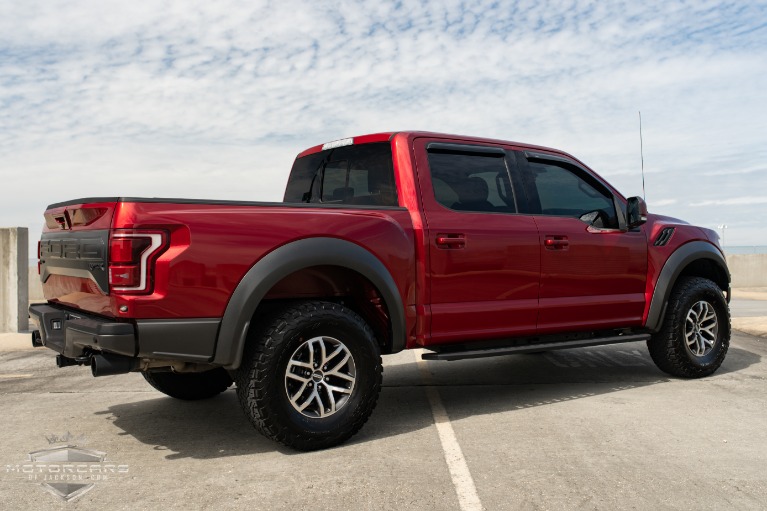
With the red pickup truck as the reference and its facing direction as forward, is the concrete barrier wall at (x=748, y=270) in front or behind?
in front

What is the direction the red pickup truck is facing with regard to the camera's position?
facing away from the viewer and to the right of the viewer

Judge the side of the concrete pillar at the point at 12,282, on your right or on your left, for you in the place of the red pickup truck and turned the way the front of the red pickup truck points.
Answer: on your left
